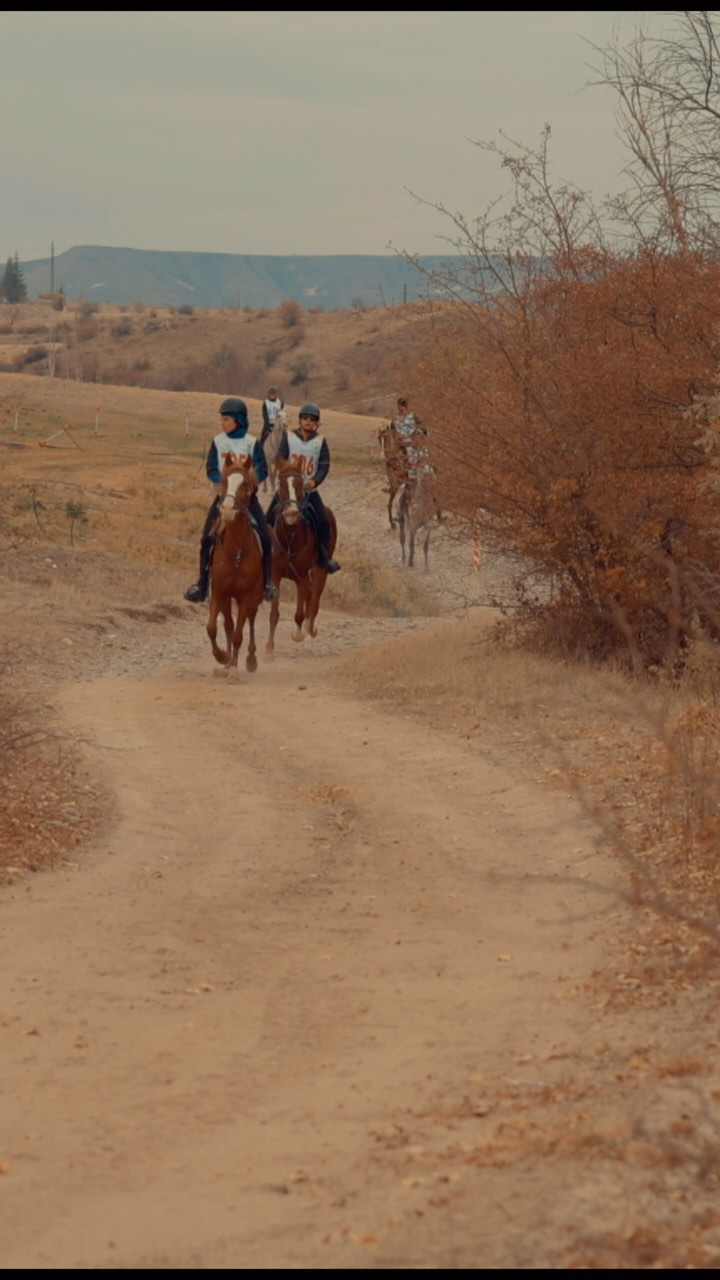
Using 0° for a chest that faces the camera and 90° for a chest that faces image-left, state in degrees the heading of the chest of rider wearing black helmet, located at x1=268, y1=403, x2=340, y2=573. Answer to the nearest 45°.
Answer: approximately 0°

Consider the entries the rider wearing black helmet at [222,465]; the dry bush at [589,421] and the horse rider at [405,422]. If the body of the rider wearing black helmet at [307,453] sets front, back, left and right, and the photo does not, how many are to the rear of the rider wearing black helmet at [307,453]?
1

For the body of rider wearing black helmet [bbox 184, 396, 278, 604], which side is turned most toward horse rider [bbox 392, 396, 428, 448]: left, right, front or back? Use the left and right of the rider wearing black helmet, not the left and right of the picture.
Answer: back

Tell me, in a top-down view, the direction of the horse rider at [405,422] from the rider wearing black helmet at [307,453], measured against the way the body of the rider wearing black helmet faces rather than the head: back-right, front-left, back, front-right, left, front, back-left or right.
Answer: back

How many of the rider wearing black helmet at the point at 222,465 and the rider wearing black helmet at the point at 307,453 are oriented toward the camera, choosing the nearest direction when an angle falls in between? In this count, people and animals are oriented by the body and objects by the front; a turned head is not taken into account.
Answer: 2

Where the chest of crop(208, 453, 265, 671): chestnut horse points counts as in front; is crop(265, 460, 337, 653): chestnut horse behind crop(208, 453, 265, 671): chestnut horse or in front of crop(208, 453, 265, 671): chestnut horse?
behind

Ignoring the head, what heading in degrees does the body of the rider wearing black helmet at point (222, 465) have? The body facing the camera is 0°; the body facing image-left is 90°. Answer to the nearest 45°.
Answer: approximately 0°

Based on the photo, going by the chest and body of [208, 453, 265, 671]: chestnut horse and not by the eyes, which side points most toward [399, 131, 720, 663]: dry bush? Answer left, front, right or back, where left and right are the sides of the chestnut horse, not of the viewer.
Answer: left

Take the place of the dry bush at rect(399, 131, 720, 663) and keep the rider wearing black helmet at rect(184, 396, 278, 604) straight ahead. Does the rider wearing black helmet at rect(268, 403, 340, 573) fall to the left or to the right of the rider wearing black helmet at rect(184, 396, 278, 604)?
right

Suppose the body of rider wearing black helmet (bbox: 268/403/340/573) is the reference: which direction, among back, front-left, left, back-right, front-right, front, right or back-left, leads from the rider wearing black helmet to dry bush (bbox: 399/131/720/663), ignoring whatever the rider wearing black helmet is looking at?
front-left

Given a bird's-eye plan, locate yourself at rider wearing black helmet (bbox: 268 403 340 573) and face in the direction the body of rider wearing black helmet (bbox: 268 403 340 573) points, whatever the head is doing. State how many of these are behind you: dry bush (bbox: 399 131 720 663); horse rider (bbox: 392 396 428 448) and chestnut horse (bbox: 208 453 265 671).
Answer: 1

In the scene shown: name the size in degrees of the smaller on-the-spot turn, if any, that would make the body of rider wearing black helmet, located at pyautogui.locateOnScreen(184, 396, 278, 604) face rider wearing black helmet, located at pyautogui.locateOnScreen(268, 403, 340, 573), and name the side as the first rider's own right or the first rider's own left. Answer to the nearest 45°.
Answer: approximately 135° to the first rider's own left

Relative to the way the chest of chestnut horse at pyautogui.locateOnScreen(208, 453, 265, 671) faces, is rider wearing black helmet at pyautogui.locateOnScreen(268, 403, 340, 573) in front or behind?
behind
